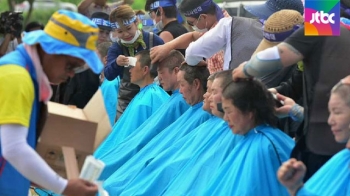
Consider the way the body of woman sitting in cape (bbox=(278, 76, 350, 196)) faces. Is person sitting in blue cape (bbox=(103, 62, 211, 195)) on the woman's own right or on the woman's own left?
on the woman's own right

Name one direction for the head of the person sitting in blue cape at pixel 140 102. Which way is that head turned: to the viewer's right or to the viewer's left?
to the viewer's left

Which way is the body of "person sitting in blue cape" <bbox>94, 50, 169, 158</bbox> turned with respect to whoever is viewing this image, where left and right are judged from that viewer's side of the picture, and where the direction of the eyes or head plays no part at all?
facing to the left of the viewer

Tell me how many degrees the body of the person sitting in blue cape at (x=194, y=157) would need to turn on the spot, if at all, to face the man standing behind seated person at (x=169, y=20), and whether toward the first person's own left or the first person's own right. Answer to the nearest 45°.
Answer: approximately 135° to the first person's own right

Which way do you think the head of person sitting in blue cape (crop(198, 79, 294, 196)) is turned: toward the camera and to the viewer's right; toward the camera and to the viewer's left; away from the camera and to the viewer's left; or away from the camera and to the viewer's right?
toward the camera and to the viewer's left

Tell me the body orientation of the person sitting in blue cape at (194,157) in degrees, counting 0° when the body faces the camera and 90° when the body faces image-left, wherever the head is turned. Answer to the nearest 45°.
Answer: approximately 45°
